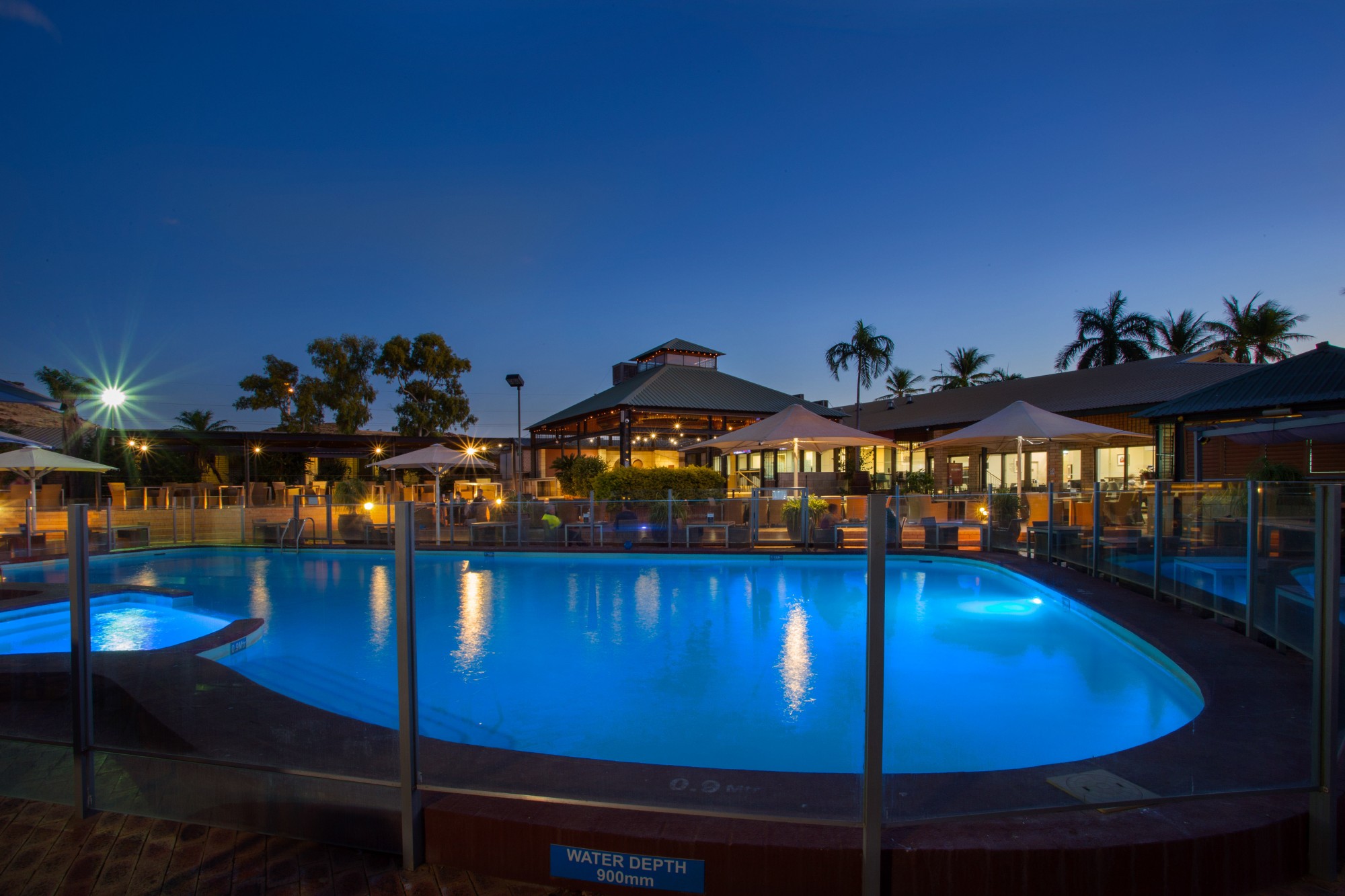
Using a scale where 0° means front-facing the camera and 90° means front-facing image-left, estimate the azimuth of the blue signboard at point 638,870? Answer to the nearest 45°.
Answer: approximately 0°

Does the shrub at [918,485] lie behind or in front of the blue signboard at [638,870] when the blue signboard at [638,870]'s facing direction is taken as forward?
behind

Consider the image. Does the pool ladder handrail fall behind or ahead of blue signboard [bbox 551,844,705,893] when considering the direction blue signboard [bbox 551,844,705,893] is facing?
behind

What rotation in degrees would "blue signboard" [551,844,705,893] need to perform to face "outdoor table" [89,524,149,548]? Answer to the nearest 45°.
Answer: approximately 135° to its right

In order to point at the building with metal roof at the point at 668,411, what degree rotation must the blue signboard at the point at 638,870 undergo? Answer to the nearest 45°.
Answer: approximately 180°

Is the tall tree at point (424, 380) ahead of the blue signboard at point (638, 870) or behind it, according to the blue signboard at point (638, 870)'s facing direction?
behind

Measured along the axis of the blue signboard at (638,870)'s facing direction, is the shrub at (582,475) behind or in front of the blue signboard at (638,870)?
behind

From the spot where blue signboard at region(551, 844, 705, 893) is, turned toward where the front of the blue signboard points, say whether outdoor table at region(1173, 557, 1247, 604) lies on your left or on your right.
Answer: on your left
